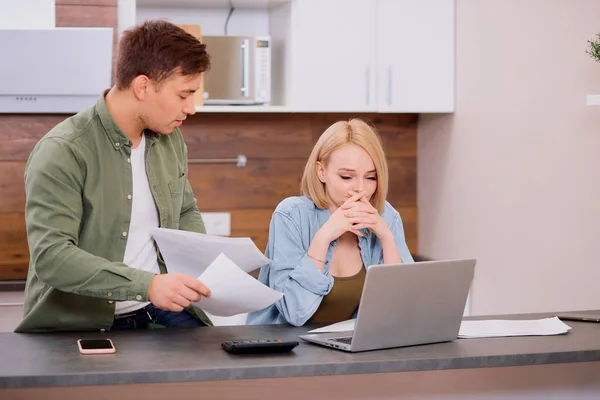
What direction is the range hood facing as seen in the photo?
toward the camera

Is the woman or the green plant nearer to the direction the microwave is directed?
the woman

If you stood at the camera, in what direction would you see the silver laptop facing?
facing away from the viewer and to the left of the viewer

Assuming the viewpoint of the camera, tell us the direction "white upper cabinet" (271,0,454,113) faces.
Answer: facing the viewer

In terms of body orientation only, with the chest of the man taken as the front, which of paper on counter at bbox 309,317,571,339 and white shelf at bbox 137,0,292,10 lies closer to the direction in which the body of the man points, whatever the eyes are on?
the paper on counter

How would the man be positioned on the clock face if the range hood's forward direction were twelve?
The man is roughly at 12 o'clock from the range hood.

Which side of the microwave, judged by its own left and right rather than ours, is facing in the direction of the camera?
front

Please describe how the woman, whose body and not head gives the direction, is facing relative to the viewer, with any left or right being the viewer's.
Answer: facing the viewer and to the right of the viewer

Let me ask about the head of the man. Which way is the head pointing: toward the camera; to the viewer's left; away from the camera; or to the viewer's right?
to the viewer's right

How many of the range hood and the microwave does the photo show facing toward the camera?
2

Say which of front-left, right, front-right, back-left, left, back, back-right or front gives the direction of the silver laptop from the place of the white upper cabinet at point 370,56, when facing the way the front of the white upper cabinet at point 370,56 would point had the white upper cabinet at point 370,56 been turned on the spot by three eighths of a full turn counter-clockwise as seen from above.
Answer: back-right

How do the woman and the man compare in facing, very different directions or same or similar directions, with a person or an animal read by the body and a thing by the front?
same or similar directions

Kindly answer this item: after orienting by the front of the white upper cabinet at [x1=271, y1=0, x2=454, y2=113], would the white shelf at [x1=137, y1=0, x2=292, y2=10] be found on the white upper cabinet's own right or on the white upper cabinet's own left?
on the white upper cabinet's own right

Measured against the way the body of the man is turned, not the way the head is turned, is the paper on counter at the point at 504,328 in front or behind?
in front

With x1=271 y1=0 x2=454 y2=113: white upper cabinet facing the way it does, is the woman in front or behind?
in front

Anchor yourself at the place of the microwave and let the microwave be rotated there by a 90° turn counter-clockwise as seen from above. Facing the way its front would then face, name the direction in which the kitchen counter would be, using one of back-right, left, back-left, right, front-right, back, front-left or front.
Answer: right
